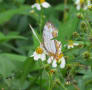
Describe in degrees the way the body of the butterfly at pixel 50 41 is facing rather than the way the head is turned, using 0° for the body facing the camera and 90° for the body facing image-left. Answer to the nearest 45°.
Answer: approximately 90°

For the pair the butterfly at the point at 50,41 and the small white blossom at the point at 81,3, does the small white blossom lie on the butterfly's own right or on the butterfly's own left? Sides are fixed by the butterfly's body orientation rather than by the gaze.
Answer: on the butterfly's own right
